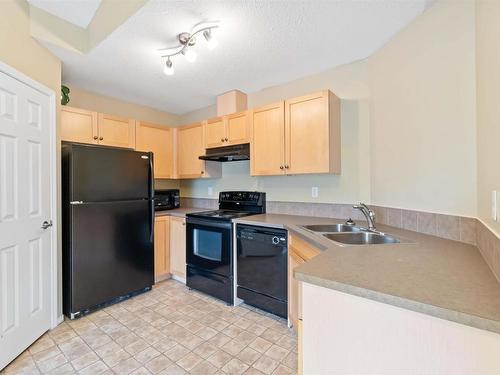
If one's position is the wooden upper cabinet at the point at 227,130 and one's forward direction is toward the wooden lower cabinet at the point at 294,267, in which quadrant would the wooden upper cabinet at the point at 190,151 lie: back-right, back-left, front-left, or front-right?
back-right

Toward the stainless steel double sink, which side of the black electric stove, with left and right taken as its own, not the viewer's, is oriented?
left

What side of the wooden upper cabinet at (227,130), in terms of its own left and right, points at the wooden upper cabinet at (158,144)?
right

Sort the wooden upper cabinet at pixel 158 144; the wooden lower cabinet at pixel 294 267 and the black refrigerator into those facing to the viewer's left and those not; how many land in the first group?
1

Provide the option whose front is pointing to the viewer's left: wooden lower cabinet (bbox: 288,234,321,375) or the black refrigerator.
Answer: the wooden lower cabinet

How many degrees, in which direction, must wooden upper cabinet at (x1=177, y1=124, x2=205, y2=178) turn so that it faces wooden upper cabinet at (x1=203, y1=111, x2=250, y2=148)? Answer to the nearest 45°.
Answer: approximately 90° to its left

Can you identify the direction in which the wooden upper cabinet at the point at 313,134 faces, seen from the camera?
facing the viewer and to the left of the viewer

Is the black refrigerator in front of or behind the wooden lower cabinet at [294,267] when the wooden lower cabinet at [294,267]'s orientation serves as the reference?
in front

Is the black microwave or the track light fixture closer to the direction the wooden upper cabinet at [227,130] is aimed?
the track light fixture

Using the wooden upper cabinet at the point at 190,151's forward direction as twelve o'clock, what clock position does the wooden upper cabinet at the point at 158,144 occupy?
the wooden upper cabinet at the point at 158,144 is roughly at 2 o'clock from the wooden upper cabinet at the point at 190,151.

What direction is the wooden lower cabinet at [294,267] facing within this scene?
to the viewer's left

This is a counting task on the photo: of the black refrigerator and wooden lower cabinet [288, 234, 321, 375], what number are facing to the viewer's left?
1

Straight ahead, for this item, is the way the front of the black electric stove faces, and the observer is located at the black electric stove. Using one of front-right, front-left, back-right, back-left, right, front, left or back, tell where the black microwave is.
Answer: right
